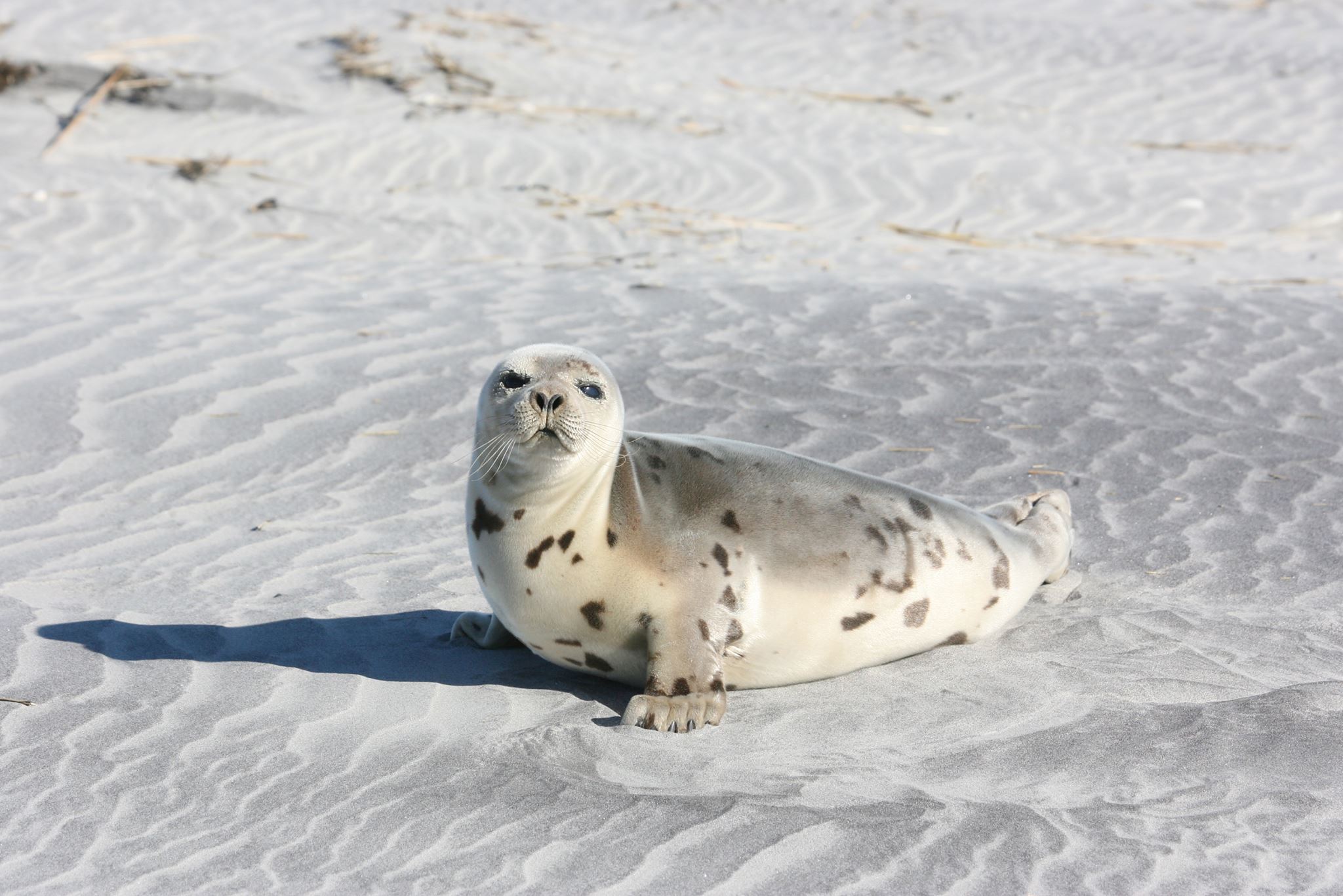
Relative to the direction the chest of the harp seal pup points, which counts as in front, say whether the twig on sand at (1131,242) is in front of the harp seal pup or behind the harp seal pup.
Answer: behind

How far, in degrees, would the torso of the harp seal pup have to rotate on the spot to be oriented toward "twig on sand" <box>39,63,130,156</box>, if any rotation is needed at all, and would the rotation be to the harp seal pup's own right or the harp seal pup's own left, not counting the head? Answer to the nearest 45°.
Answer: approximately 90° to the harp seal pup's own right

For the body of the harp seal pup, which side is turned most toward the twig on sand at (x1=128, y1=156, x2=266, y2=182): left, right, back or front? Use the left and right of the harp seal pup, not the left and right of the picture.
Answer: right

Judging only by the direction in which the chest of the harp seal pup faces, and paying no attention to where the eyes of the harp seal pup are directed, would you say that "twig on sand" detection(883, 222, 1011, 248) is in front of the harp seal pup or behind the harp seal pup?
behind

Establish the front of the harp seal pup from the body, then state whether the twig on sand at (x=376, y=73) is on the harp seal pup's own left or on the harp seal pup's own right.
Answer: on the harp seal pup's own right

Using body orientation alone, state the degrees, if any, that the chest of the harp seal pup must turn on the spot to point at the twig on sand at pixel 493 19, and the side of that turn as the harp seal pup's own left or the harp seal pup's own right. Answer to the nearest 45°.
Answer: approximately 135° to the harp seal pup's own right

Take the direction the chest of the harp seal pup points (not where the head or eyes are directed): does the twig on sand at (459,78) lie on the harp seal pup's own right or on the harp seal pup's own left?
on the harp seal pup's own right

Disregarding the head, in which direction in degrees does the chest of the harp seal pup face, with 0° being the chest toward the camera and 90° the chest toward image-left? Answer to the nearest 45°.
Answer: approximately 45°

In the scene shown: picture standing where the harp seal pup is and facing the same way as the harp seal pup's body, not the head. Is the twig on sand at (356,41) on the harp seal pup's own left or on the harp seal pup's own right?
on the harp seal pup's own right

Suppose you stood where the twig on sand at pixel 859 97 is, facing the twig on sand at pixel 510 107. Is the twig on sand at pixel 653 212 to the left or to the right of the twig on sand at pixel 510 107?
left

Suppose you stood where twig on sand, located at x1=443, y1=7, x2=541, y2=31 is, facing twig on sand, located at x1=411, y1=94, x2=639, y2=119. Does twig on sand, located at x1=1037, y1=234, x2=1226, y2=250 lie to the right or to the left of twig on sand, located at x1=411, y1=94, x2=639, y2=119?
left

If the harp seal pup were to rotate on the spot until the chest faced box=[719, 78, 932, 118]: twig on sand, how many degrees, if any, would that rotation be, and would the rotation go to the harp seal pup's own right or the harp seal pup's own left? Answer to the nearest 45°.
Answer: approximately 135° to the harp seal pup's own right

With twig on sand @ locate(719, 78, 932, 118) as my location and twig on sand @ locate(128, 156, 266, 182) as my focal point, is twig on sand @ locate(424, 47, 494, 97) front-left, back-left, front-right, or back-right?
front-right
